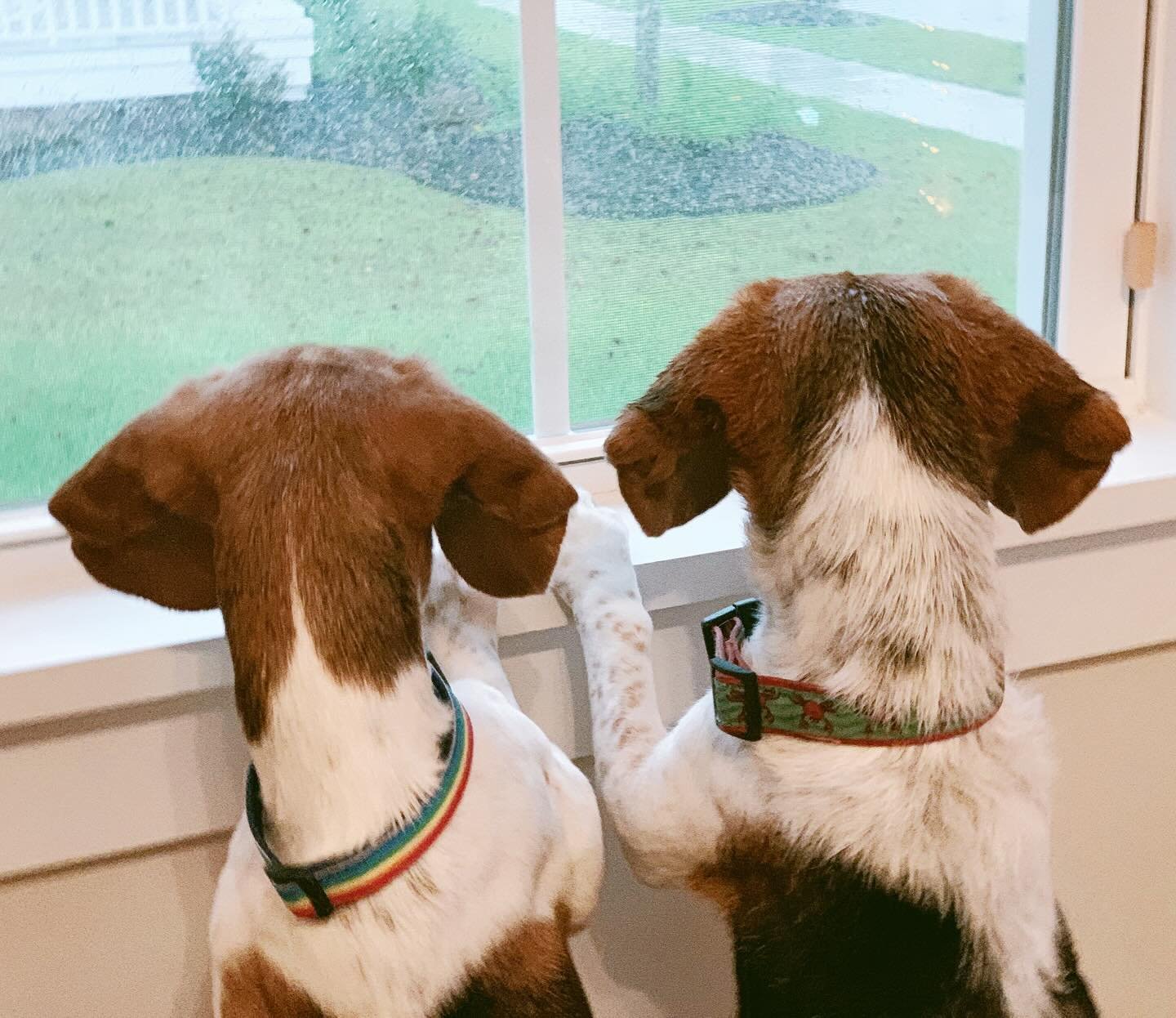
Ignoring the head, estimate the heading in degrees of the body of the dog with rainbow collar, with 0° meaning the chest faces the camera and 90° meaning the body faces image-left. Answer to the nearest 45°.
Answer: approximately 180°

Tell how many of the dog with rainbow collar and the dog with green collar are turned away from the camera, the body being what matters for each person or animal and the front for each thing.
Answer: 2

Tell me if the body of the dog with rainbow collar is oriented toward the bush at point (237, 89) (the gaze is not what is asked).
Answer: yes

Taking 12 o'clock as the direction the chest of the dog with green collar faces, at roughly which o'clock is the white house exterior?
The white house exterior is roughly at 10 o'clock from the dog with green collar.

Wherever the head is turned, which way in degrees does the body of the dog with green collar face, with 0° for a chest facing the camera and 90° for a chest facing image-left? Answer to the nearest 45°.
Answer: approximately 180°
